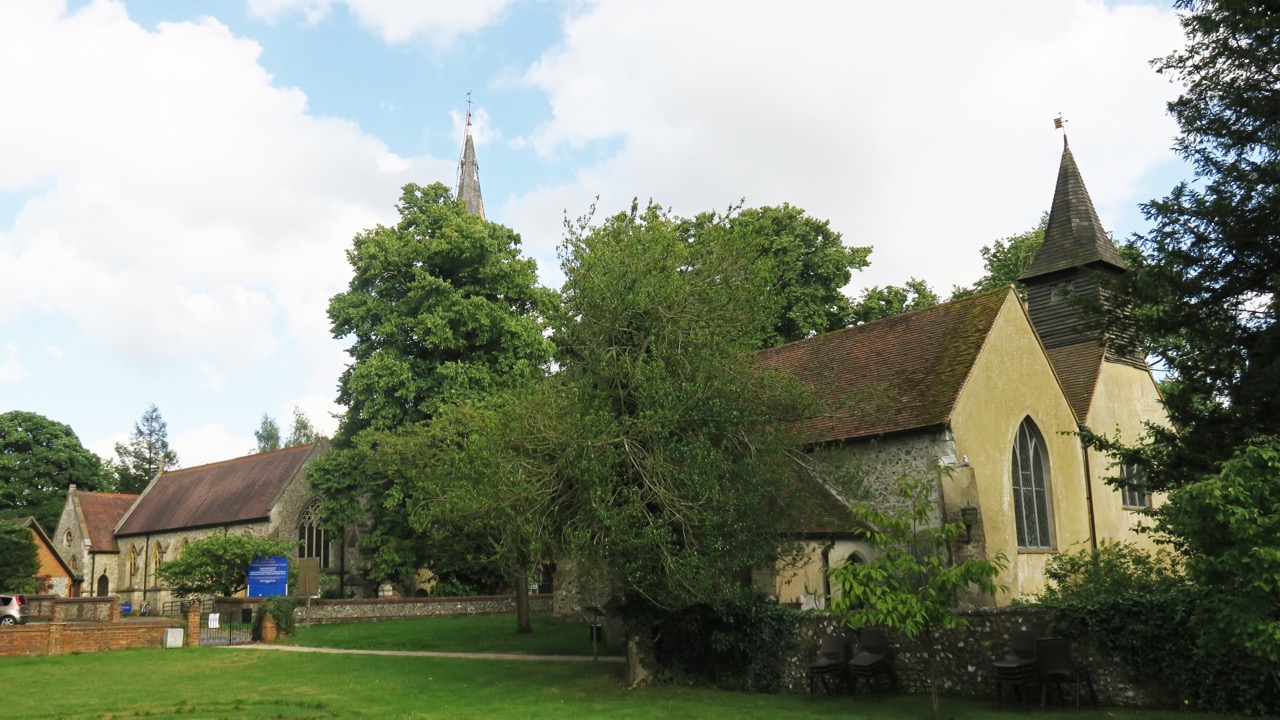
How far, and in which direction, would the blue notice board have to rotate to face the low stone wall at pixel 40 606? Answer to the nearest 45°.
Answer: approximately 90° to its right

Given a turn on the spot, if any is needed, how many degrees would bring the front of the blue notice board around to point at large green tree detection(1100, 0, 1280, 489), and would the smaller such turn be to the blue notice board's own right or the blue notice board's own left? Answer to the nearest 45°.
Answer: approximately 45° to the blue notice board's own left

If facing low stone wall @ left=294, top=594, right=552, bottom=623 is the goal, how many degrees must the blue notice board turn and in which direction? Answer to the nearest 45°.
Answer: approximately 90° to its left

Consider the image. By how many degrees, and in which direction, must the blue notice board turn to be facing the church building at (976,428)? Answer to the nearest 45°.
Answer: approximately 45° to its left

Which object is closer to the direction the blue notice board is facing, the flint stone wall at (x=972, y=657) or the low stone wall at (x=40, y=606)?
the flint stone wall

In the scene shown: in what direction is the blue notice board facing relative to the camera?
toward the camera

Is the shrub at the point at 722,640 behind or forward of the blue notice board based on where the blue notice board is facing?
forward

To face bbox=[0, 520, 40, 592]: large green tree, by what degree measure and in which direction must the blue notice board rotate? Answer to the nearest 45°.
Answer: approximately 135° to its right

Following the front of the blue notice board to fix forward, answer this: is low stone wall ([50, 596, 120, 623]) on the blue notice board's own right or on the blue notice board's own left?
on the blue notice board's own right

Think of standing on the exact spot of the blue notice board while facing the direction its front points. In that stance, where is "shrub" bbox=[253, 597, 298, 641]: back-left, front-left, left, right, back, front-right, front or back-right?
front

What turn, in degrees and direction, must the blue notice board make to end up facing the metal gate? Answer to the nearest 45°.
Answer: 0° — it already faces it
